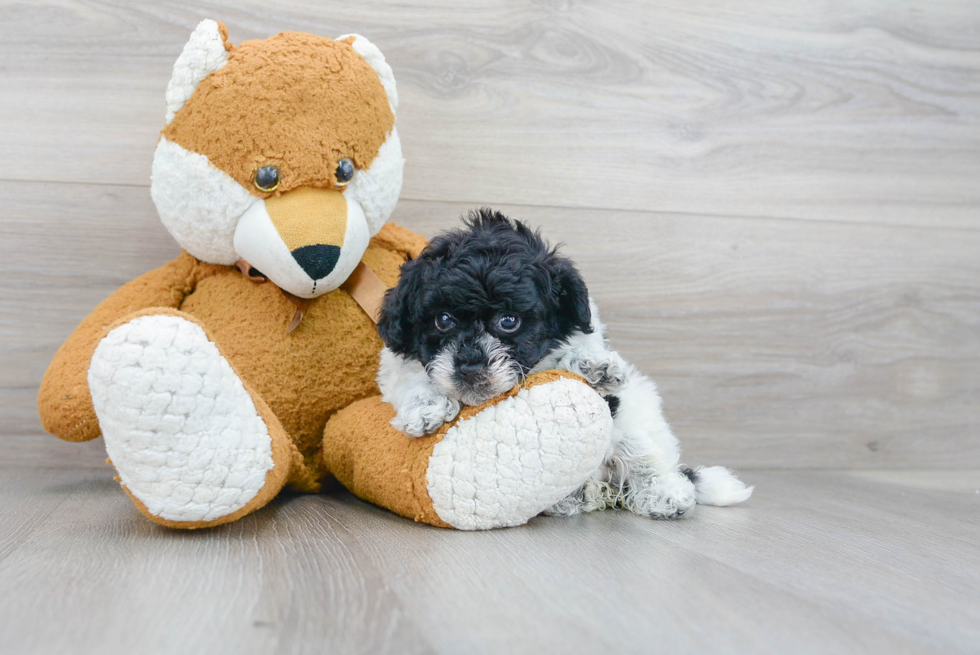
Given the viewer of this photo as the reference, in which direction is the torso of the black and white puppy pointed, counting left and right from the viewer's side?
facing the viewer and to the left of the viewer
